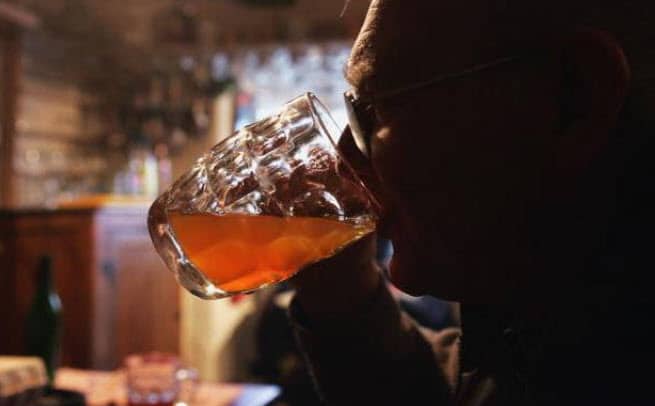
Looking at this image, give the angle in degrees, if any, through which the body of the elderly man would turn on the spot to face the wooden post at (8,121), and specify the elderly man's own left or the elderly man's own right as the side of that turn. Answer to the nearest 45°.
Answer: approximately 45° to the elderly man's own right

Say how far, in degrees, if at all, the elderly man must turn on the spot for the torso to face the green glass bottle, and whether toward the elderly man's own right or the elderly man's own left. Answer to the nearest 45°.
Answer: approximately 45° to the elderly man's own right

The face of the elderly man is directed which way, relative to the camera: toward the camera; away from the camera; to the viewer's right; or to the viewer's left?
to the viewer's left

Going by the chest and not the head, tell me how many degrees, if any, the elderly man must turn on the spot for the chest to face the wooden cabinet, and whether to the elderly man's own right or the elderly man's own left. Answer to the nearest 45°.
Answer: approximately 45° to the elderly man's own right

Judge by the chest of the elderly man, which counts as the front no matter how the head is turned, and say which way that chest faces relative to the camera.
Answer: to the viewer's left
